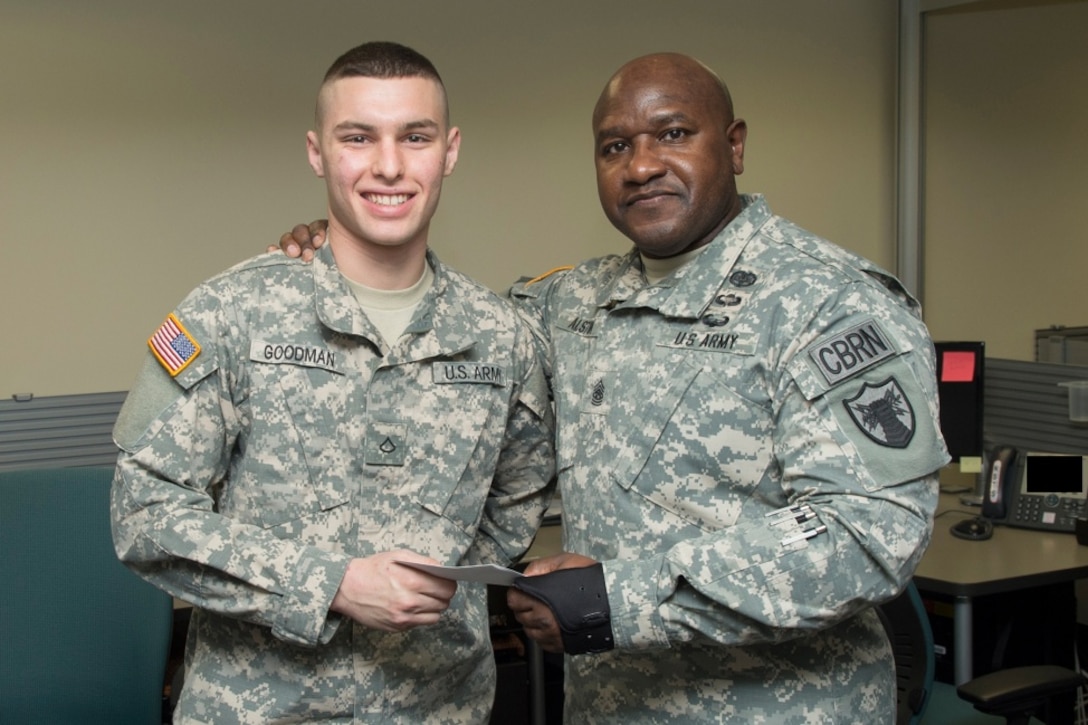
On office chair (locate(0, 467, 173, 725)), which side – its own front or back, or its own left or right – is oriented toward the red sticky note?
right

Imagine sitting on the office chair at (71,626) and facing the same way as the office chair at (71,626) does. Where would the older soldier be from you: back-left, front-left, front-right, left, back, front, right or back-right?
back-right

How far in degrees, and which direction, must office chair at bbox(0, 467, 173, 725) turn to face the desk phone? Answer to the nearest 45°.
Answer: approximately 90° to its right

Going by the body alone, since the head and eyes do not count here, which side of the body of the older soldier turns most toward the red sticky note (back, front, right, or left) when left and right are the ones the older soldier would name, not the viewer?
back

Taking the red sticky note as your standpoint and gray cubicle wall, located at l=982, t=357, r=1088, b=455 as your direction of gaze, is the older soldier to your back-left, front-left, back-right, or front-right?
back-right

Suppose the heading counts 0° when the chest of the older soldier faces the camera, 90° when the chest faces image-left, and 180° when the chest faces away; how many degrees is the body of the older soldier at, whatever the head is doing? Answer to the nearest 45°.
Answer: approximately 45°

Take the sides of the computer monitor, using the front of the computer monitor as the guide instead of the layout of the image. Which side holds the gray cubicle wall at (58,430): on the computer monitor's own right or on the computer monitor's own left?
on the computer monitor's own right

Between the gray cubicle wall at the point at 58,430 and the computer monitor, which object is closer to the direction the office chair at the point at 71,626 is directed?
the gray cubicle wall

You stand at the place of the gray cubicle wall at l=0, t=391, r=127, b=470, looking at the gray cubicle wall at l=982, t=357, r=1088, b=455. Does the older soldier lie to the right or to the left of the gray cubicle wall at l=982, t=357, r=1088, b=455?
right

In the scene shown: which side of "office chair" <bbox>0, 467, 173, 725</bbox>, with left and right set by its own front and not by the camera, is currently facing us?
back

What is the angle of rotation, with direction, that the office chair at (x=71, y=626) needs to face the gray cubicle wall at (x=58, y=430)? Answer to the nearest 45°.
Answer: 0° — it already faces it
